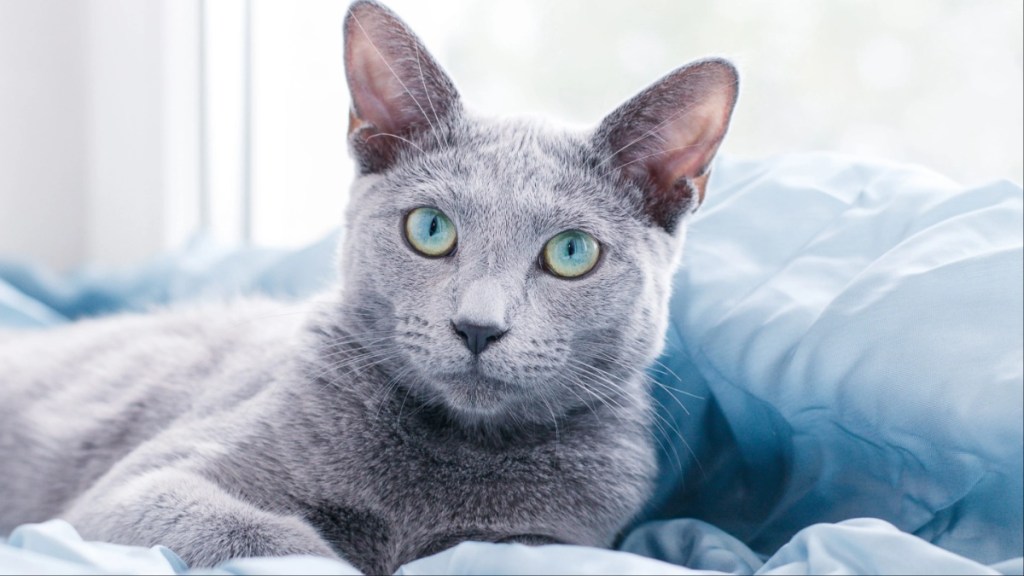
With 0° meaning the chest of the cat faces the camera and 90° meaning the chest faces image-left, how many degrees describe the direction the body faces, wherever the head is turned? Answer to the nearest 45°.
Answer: approximately 315°
